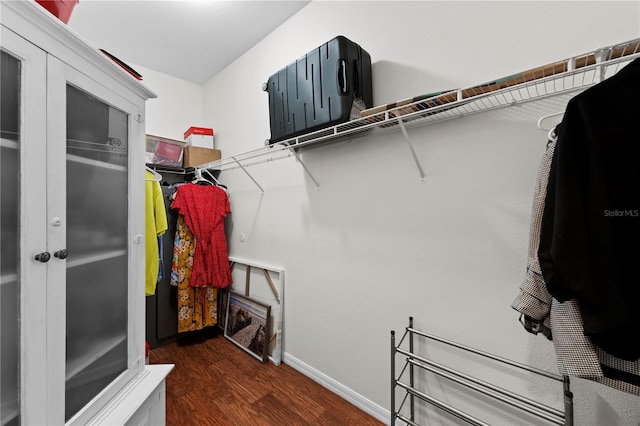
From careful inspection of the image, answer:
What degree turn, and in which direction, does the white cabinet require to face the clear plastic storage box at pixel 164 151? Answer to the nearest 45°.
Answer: approximately 135° to its left

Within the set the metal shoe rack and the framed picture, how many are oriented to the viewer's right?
0

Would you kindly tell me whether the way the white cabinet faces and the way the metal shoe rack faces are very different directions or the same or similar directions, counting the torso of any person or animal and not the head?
very different directions

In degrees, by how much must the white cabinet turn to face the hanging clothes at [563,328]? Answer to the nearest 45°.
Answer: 0° — it already faces it

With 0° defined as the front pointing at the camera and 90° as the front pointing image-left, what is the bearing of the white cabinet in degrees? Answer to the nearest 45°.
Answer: approximately 315°

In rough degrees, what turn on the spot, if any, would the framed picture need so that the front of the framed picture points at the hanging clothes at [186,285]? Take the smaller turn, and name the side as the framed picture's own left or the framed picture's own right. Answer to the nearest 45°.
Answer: approximately 90° to the framed picture's own right

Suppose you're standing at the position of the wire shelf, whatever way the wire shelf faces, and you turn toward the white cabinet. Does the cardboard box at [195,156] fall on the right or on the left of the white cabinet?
right
